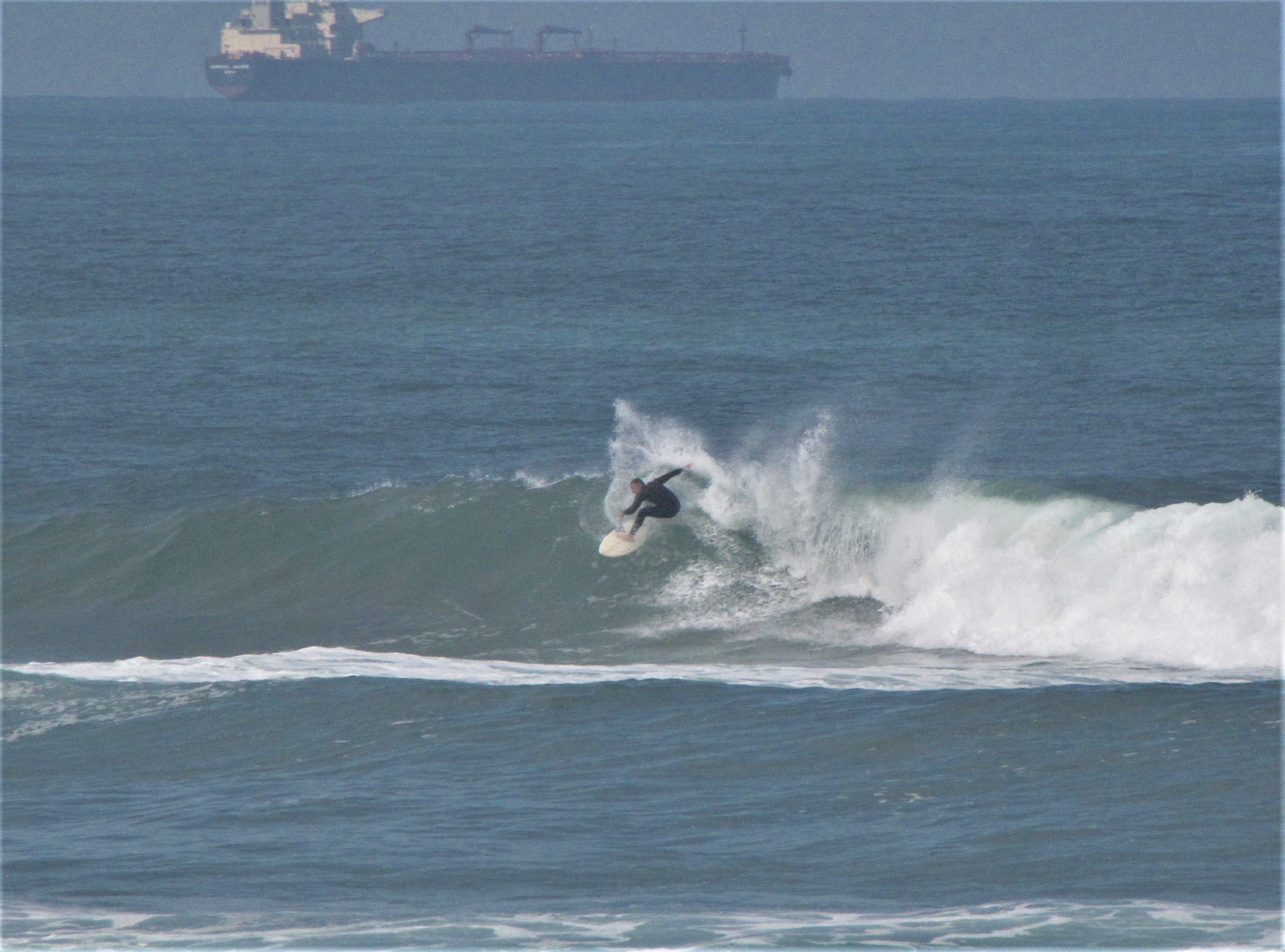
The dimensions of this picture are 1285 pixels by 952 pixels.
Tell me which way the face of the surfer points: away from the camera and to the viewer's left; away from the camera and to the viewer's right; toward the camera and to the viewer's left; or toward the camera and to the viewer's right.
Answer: toward the camera and to the viewer's left

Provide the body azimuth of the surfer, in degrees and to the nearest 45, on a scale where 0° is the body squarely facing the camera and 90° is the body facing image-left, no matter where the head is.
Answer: approximately 90°
